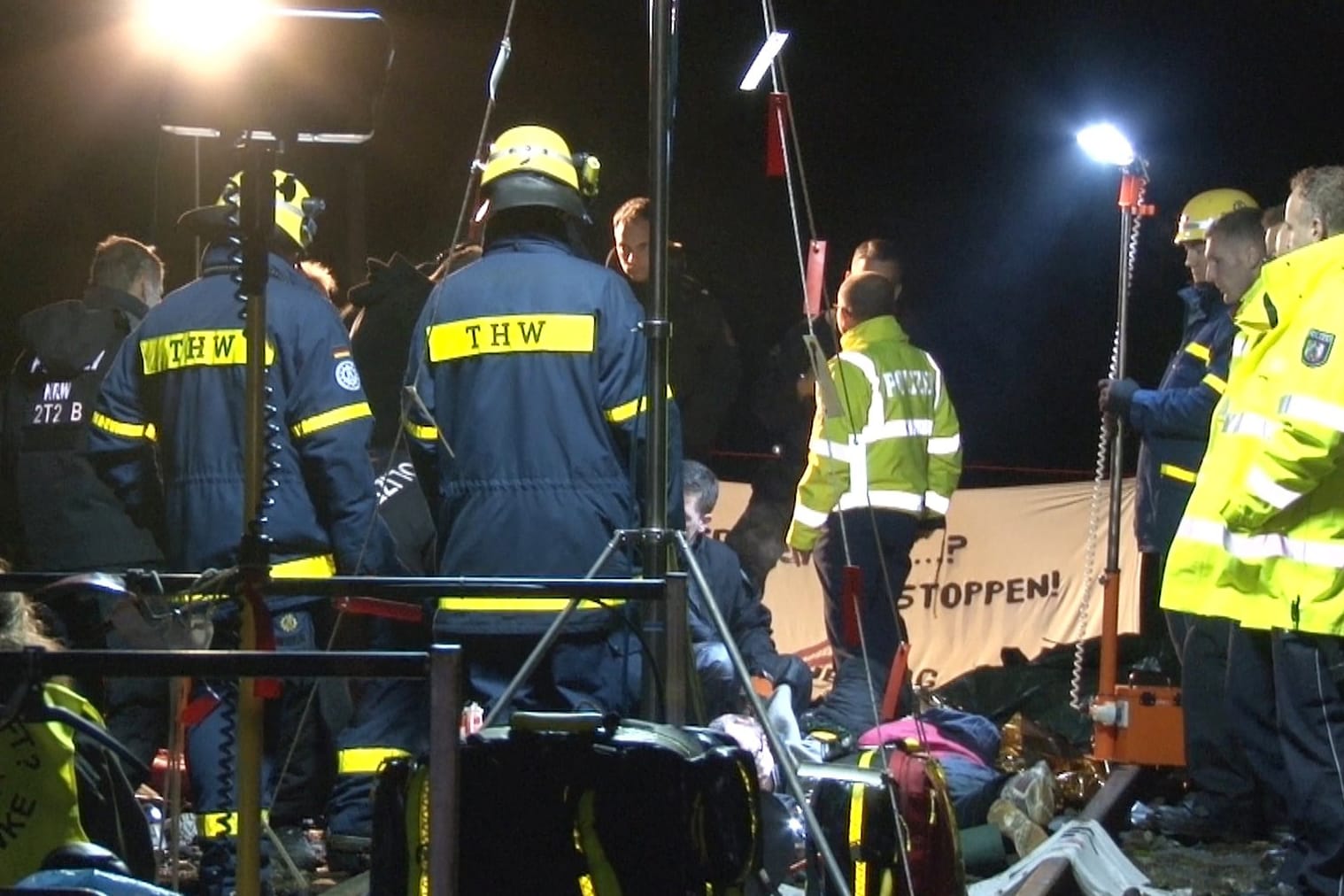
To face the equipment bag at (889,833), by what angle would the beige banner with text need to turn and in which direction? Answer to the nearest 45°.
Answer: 0° — it already faces it

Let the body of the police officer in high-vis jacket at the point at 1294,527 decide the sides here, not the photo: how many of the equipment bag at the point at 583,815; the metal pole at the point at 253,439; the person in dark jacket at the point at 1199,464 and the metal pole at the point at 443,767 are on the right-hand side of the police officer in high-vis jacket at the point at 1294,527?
1

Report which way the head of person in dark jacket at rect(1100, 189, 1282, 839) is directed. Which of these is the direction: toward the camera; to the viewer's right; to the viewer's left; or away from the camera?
to the viewer's left

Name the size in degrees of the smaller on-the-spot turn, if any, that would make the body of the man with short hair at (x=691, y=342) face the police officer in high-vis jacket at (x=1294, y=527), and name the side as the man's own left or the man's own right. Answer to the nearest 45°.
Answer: approximately 90° to the man's own left

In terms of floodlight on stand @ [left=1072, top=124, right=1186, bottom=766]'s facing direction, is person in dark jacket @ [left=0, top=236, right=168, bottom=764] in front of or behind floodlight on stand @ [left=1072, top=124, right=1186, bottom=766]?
in front

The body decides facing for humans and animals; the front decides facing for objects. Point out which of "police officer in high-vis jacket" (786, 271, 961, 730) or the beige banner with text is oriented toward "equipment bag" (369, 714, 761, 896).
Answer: the beige banner with text

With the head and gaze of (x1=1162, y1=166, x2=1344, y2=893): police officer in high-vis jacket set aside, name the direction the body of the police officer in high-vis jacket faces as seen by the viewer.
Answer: to the viewer's left

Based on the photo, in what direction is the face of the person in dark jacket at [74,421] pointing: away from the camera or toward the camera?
away from the camera

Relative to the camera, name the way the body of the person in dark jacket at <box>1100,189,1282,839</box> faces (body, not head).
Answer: to the viewer's left

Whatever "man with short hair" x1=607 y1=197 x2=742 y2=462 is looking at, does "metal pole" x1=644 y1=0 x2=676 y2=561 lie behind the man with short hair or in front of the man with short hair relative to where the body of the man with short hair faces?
in front

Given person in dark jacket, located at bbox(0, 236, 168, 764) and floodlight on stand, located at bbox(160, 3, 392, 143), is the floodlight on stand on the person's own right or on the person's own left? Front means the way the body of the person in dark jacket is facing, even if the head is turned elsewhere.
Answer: on the person's own right

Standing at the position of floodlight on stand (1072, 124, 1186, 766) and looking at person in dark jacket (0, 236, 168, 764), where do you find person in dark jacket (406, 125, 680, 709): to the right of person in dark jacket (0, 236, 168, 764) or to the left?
left
